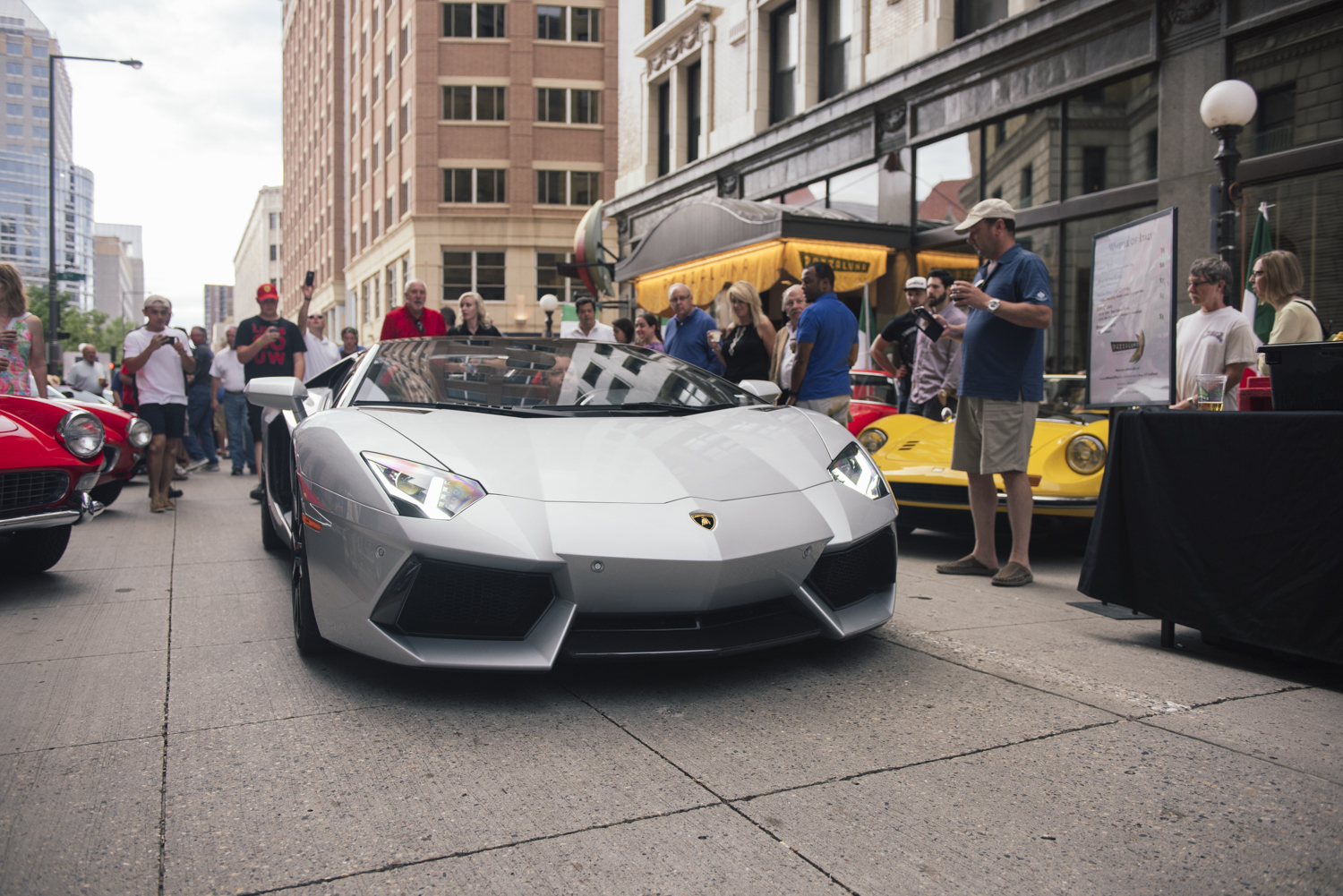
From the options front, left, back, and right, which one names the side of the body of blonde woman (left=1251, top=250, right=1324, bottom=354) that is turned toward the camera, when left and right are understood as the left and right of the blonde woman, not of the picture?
left

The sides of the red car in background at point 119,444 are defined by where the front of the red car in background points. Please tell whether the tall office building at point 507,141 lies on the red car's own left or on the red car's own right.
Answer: on the red car's own left

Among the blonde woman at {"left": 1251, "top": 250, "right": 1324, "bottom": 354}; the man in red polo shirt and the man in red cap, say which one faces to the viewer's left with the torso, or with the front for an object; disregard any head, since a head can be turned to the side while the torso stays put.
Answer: the blonde woman

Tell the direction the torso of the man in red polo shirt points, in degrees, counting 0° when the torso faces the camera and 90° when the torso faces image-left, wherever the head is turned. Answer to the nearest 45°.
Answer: approximately 0°

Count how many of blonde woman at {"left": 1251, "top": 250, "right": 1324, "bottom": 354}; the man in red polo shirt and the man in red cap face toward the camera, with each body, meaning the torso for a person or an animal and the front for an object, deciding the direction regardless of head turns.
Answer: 2

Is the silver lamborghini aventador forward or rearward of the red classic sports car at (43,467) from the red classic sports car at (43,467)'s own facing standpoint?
forward

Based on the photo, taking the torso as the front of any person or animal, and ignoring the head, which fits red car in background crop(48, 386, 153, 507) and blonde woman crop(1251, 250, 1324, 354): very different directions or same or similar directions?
very different directions

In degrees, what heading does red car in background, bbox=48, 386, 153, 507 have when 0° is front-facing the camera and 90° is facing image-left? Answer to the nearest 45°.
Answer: approximately 315°

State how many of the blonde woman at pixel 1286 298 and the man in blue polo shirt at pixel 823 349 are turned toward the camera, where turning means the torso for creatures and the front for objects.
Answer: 0

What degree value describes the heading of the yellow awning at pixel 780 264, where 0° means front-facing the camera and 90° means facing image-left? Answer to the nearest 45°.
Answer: approximately 45°

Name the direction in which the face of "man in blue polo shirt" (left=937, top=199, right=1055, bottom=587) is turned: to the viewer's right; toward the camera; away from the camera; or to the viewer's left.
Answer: to the viewer's left

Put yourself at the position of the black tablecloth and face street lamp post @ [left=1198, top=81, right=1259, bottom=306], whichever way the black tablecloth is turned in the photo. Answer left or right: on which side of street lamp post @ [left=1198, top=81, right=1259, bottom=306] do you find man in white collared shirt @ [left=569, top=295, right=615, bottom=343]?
left

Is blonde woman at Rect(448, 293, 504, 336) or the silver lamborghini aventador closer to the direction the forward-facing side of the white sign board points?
the silver lamborghini aventador
